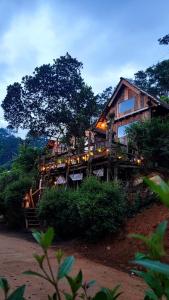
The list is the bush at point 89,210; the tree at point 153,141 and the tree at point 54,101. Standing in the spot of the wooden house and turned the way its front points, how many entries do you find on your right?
1

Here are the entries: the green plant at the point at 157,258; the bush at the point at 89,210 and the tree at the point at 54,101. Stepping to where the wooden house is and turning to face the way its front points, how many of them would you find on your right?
1

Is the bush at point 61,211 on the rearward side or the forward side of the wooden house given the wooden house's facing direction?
on the forward side

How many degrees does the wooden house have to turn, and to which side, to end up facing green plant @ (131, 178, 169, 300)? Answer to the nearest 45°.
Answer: approximately 45° to its left

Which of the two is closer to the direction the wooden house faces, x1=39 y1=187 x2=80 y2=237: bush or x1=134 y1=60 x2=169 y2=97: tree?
the bush

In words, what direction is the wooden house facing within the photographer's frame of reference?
facing the viewer and to the left of the viewer

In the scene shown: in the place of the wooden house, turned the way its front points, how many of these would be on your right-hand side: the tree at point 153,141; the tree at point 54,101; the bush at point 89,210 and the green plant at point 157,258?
1

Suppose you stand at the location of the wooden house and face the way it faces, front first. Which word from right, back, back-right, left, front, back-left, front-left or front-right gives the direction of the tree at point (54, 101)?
right

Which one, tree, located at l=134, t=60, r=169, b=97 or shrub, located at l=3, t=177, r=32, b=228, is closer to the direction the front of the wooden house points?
the shrub

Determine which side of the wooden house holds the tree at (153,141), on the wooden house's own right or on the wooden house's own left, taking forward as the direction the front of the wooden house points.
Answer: on the wooden house's own left

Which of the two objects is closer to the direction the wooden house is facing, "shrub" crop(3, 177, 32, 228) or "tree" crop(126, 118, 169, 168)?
the shrub
